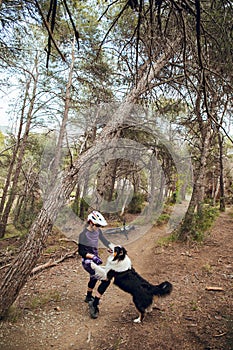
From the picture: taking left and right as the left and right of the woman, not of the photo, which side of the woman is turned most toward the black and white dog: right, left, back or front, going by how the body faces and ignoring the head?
front

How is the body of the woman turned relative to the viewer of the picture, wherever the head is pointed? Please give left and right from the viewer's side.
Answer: facing the viewer and to the right of the viewer

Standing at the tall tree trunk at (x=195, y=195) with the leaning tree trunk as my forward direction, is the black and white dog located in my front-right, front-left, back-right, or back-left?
front-left

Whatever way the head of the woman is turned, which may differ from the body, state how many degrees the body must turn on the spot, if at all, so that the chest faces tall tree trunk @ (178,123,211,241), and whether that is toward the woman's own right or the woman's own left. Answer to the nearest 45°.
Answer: approximately 90° to the woman's own left

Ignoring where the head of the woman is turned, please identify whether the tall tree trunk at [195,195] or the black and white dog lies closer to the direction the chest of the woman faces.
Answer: the black and white dog
